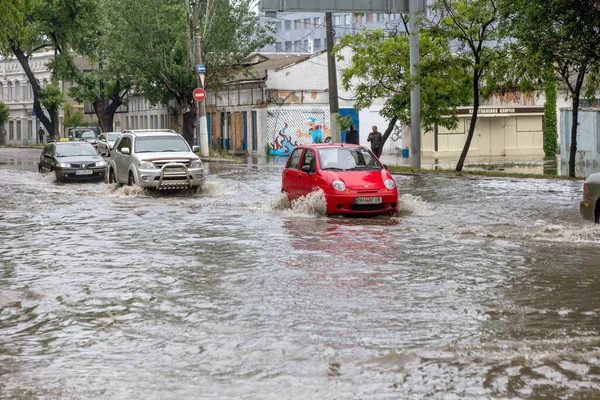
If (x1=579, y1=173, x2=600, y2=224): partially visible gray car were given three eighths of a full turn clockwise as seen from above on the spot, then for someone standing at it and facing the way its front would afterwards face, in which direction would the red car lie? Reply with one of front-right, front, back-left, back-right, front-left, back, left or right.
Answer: right

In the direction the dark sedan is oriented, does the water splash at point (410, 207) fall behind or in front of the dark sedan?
in front

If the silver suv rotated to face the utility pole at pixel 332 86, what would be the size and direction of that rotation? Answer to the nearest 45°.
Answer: approximately 90° to its left

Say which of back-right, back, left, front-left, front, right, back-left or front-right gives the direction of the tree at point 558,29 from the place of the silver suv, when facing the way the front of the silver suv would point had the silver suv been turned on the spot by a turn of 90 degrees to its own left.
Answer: front-right

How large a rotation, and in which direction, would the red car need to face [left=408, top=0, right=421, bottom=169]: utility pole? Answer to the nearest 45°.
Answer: approximately 135° to its left

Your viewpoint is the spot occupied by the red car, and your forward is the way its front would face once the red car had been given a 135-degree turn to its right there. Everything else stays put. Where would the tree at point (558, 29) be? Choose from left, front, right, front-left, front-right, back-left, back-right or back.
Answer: back-right

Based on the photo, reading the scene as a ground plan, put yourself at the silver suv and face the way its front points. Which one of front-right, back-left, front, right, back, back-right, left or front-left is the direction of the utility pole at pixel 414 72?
left

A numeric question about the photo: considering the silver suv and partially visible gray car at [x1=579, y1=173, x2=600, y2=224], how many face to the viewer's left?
0

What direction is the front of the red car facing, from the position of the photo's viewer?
facing the viewer and to the right of the viewer

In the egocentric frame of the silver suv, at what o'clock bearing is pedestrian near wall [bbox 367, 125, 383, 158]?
The pedestrian near wall is roughly at 9 o'clock from the silver suv.

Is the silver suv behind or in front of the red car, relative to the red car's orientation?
behind
